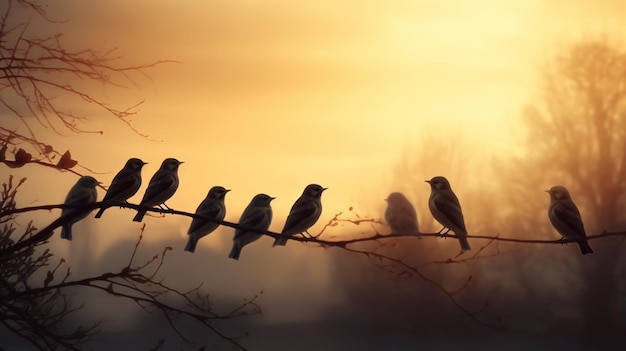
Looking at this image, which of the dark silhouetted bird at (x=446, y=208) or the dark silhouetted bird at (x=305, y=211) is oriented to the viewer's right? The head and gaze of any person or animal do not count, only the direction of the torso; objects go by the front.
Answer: the dark silhouetted bird at (x=305, y=211)

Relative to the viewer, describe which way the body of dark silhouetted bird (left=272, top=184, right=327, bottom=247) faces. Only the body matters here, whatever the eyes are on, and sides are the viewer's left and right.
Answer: facing to the right of the viewer

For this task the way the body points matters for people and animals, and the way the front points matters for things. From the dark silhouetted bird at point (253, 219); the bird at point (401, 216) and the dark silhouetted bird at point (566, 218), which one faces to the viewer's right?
the dark silhouetted bird at point (253, 219)

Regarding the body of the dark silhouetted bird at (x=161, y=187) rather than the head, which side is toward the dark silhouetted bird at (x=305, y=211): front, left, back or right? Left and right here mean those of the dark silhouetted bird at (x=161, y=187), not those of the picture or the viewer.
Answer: front

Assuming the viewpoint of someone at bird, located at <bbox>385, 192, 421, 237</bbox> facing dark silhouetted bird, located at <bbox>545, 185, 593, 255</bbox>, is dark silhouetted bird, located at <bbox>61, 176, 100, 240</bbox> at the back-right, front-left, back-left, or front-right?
back-right

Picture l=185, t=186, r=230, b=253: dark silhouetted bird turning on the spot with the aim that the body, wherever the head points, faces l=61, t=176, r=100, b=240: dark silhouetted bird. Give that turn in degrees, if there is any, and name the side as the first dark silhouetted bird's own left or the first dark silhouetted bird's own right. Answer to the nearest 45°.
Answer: approximately 135° to the first dark silhouetted bird's own left

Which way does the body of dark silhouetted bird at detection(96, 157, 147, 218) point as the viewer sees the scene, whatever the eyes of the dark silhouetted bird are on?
to the viewer's right

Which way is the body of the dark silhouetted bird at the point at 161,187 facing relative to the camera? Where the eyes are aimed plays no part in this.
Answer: to the viewer's right

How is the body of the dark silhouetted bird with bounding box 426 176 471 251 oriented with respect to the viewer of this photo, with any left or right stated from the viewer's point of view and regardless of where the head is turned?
facing to the left of the viewer

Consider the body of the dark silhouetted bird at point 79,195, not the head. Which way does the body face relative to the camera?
to the viewer's right

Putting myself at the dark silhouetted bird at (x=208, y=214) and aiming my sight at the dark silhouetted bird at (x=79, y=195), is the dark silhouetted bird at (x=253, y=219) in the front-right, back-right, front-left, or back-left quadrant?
back-right

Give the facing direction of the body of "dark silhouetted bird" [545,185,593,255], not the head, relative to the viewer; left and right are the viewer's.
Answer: facing to the left of the viewer

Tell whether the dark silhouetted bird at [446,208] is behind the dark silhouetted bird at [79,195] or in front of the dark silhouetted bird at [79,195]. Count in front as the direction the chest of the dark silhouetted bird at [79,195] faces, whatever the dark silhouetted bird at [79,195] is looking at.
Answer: in front

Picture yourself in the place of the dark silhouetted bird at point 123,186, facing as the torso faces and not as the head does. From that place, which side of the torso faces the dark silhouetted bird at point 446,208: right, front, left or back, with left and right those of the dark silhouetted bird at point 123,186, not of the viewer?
front
